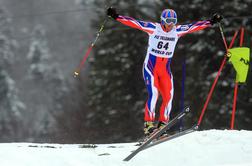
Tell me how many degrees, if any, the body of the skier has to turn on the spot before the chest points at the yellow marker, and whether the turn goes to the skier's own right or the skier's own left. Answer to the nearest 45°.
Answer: approximately 90° to the skier's own left

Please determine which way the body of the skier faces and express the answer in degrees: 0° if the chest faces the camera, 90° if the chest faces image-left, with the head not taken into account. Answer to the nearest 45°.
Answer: approximately 315°

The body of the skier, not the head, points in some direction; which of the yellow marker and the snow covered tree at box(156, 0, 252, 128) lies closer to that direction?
the yellow marker

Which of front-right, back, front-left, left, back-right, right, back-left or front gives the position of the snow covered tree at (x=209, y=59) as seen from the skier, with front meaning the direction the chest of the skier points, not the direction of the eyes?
back-left

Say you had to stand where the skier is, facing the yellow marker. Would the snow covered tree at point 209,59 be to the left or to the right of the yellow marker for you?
left
